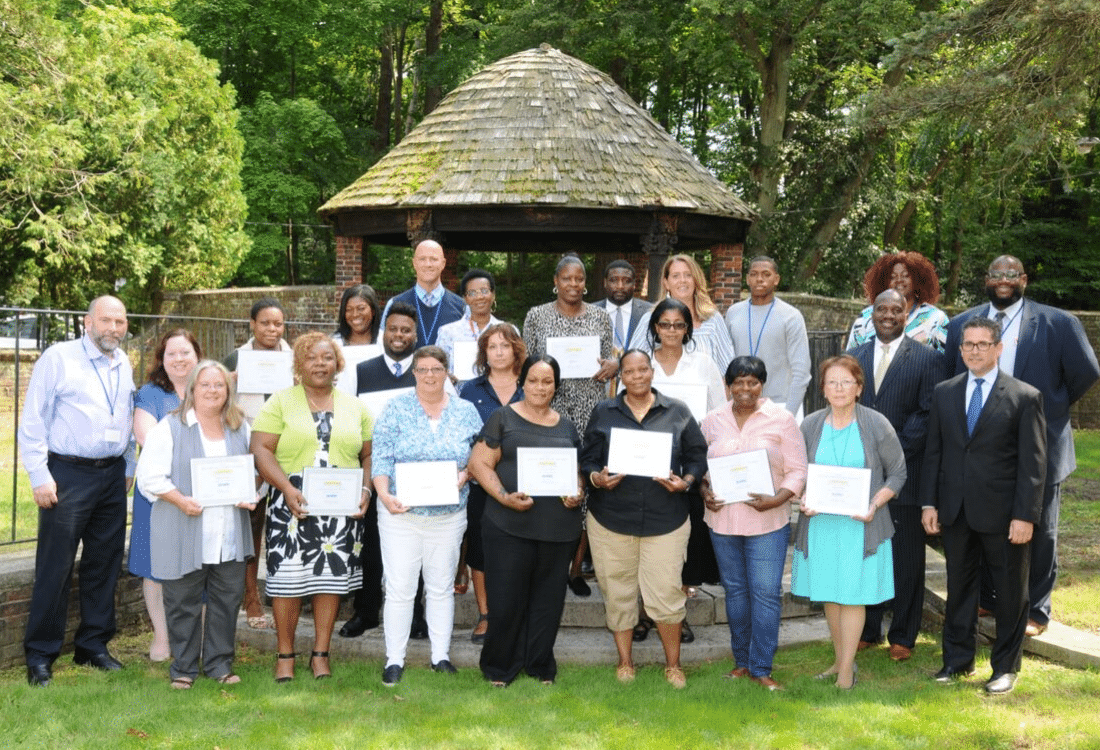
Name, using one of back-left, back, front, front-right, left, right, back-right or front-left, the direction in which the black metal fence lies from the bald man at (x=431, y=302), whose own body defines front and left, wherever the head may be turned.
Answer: back-right

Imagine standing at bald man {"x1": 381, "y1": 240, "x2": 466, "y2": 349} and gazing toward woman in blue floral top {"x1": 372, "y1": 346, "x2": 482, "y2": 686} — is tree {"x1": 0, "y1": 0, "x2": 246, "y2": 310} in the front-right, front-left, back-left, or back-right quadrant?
back-right

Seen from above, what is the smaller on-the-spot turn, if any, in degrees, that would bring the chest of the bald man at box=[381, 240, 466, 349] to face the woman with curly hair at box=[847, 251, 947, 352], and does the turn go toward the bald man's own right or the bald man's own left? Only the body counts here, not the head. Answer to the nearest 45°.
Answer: approximately 90° to the bald man's own left

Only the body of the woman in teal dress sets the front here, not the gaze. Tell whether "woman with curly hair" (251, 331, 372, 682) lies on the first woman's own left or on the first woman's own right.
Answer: on the first woman's own right

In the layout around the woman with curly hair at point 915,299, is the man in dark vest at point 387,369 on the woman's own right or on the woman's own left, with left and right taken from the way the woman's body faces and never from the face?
on the woman's own right

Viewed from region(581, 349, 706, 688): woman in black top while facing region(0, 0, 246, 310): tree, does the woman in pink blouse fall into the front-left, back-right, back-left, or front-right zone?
back-right
